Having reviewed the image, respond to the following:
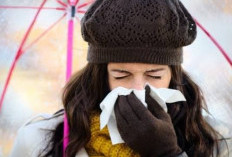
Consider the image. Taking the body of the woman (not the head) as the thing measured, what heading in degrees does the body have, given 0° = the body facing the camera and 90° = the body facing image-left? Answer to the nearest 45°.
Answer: approximately 0°
